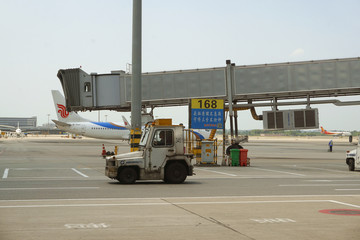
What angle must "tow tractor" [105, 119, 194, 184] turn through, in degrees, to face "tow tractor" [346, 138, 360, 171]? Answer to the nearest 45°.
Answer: approximately 135° to its right

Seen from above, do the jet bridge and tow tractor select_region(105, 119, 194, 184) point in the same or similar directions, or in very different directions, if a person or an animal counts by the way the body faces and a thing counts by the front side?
same or similar directions

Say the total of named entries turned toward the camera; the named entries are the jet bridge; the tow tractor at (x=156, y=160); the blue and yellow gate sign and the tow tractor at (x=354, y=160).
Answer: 1

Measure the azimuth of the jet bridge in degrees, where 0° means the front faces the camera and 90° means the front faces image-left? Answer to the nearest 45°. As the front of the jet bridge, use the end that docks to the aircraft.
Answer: approximately 90°

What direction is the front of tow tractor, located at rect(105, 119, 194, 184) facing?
to the viewer's left

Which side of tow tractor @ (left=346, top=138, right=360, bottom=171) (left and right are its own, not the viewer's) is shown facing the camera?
left

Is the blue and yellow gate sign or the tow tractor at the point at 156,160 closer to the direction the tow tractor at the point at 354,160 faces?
the blue and yellow gate sign

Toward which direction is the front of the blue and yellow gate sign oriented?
toward the camera

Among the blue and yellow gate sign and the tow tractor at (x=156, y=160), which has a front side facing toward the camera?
the blue and yellow gate sign

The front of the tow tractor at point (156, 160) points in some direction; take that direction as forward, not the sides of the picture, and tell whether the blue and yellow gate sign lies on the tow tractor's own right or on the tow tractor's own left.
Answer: on the tow tractor's own right

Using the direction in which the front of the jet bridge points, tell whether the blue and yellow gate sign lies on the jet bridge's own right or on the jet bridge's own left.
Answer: on the jet bridge's own left

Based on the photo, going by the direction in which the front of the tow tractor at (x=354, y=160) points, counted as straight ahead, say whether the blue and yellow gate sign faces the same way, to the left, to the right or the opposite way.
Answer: to the left
